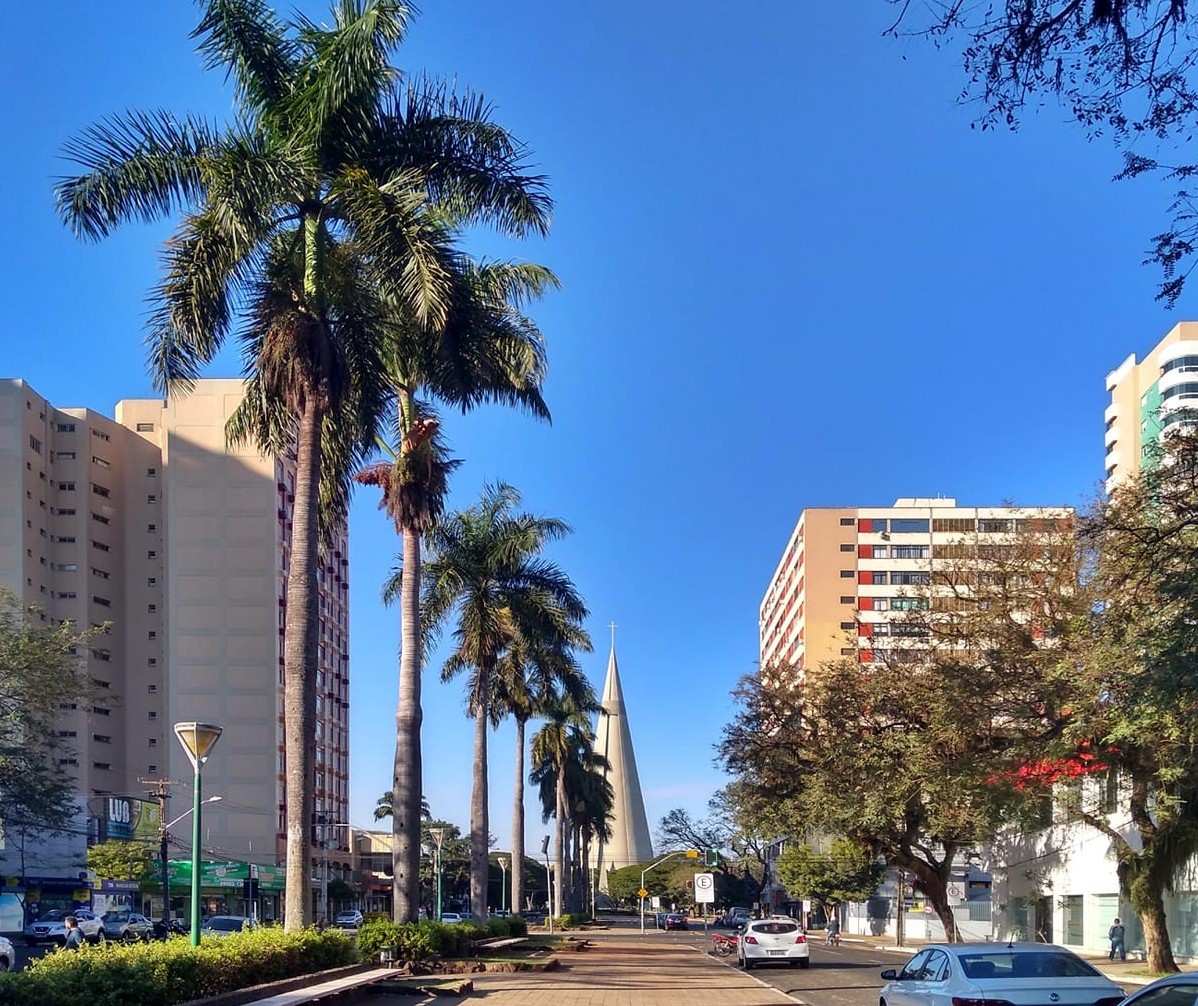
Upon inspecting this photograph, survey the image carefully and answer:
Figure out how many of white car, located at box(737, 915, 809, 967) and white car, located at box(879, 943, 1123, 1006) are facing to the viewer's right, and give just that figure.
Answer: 0

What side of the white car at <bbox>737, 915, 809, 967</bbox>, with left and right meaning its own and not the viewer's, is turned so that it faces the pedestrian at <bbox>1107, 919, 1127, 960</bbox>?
right

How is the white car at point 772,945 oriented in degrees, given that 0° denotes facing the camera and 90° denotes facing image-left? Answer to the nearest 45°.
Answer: approximately 180°

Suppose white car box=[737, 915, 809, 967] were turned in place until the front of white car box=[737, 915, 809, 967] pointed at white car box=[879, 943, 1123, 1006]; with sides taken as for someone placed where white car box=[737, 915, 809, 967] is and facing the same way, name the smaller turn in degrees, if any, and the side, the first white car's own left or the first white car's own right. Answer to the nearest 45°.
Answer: approximately 180°

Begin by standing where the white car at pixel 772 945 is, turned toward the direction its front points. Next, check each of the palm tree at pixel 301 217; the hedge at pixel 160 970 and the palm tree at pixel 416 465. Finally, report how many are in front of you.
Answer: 0
